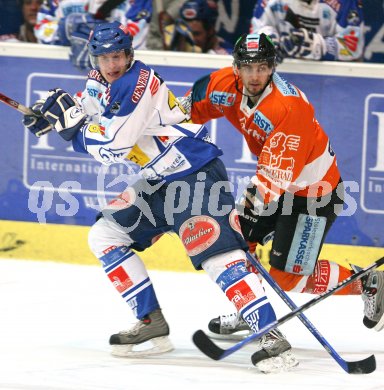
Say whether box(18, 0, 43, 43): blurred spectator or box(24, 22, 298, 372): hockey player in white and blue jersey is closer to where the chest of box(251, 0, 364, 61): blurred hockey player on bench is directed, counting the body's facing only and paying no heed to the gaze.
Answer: the hockey player in white and blue jersey

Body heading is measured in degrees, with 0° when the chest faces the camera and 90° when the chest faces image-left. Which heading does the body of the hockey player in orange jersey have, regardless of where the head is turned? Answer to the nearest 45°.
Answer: approximately 45°

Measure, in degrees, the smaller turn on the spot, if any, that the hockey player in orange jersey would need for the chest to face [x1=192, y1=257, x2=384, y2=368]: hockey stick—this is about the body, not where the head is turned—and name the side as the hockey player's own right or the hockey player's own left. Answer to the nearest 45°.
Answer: approximately 45° to the hockey player's own left

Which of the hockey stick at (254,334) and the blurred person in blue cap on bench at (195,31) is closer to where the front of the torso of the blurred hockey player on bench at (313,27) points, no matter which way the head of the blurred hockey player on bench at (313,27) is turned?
the hockey stick

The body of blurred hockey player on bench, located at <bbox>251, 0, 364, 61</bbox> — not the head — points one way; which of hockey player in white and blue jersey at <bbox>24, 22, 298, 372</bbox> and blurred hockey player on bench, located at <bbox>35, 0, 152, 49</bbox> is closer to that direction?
the hockey player in white and blue jersey

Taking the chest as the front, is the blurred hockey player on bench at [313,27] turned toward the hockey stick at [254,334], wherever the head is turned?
yes

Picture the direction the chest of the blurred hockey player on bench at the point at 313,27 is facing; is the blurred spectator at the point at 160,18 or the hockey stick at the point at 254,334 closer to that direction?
the hockey stick

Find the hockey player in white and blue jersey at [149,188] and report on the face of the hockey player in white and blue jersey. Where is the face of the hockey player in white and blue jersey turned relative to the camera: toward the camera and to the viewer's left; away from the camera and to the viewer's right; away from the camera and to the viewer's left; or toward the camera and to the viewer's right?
toward the camera and to the viewer's left

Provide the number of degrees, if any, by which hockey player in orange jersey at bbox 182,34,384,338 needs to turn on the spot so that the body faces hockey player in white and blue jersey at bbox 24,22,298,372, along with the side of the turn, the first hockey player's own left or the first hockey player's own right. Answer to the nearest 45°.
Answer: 0° — they already face them

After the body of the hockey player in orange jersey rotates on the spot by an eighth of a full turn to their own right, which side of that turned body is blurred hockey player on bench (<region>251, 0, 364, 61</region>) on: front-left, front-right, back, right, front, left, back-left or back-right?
right

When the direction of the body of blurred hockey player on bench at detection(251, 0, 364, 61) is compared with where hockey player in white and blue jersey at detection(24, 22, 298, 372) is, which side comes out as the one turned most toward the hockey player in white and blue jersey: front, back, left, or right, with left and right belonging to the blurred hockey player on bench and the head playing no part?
front

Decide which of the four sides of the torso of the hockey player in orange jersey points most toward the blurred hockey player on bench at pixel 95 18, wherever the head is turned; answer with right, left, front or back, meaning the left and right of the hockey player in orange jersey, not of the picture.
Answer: right

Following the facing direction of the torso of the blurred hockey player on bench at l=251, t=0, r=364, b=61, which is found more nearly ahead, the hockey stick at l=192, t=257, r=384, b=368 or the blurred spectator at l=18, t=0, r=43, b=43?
the hockey stick

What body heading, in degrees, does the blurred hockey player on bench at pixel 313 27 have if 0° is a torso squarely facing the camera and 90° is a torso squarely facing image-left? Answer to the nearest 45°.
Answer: approximately 0°

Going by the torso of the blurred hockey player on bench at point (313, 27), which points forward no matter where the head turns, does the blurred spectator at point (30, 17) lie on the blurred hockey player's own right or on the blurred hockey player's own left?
on the blurred hockey player's own right

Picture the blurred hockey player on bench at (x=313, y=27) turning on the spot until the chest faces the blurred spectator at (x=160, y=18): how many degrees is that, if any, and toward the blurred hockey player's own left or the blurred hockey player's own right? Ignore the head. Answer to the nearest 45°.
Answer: approximately 90° to the blurred hockey player's own right
